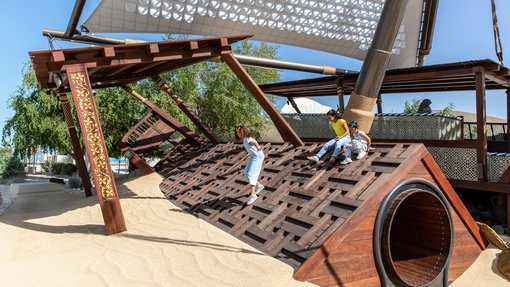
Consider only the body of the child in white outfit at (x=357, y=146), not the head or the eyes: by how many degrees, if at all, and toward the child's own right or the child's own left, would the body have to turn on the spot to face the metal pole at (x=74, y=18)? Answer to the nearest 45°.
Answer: approximately 90° to the child's own right

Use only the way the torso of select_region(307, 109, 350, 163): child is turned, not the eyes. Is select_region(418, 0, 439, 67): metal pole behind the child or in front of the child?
behind

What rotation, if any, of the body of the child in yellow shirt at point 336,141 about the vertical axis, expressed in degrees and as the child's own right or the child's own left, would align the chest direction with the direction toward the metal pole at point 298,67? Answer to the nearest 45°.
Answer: approximately 135° to the child's own right

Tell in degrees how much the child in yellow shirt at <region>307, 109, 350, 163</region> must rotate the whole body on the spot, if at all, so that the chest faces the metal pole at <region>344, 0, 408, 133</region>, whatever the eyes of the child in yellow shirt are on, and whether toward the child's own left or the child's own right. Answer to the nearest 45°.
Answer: approximately 135° to the child's own right

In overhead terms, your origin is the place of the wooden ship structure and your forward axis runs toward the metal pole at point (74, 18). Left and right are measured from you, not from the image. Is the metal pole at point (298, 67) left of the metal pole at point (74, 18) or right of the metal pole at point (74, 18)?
right

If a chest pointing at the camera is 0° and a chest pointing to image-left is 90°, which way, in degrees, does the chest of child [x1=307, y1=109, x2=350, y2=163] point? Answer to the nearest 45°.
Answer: approximately 45°

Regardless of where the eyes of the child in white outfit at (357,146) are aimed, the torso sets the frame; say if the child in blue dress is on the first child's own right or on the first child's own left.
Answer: on the first child's own right

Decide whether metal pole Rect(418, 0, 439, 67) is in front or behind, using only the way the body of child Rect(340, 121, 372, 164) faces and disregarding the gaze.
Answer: behind

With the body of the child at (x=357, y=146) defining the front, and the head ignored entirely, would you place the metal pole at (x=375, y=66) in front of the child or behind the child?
behind

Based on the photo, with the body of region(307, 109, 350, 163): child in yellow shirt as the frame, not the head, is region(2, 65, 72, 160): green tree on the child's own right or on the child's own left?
on the child's own right
